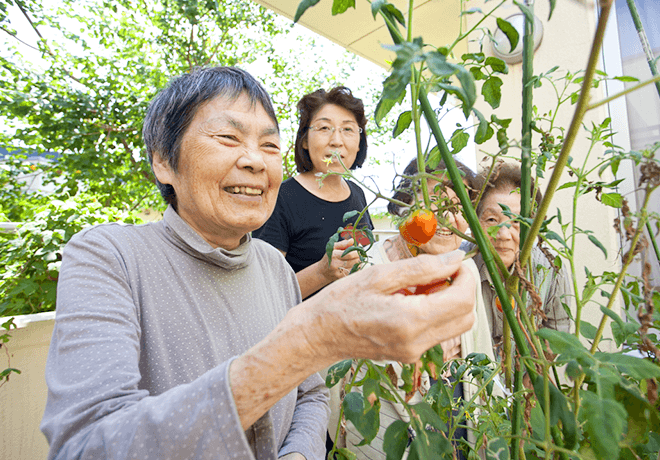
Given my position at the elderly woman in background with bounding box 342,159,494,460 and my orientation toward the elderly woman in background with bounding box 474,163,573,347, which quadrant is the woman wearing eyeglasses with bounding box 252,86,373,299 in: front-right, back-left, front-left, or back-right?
back-left

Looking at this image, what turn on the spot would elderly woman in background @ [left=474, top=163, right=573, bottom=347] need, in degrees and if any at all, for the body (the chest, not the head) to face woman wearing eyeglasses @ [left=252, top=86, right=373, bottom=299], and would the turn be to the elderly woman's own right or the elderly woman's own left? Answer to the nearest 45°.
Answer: approximately 45° to the elderly woman's own right

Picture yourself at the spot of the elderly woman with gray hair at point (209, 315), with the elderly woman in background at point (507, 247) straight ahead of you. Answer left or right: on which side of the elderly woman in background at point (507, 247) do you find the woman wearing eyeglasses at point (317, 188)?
left

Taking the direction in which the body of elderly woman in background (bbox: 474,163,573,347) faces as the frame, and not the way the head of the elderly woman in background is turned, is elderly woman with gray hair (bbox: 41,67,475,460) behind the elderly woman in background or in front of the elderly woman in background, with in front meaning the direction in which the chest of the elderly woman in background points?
in front

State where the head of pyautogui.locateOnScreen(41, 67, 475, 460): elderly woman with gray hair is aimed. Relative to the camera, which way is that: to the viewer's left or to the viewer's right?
to the viewer's right

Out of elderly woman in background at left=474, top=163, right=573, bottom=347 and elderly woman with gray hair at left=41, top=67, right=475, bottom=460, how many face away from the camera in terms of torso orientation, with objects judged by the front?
0

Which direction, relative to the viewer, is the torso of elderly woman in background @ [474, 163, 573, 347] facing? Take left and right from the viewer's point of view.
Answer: facing the viewer and to the left of the viewer

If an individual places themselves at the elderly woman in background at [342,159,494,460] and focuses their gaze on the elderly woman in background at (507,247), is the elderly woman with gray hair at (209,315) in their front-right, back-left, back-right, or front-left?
back-right
